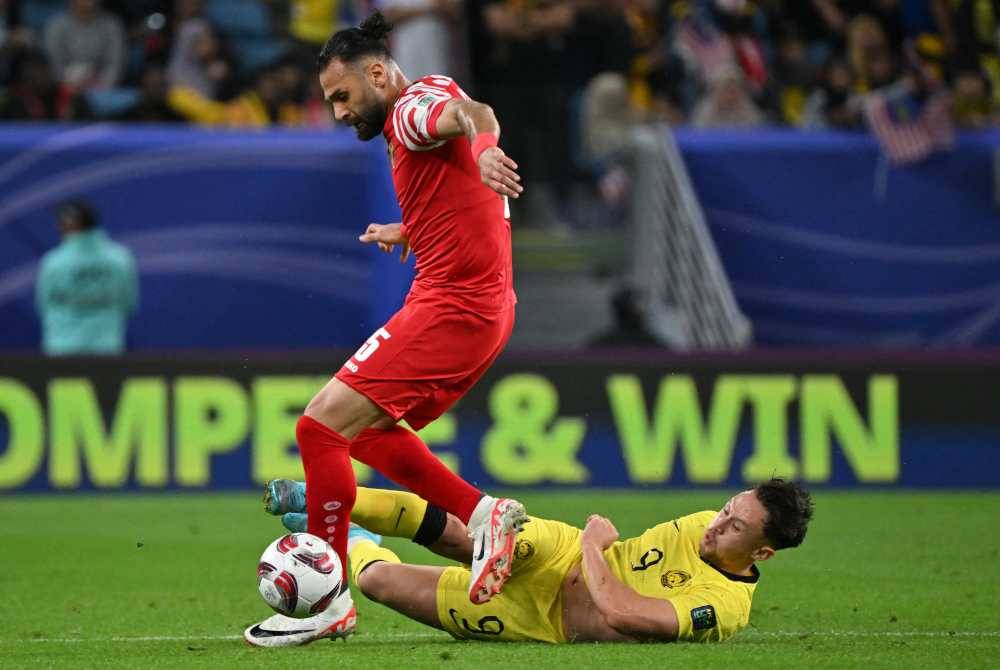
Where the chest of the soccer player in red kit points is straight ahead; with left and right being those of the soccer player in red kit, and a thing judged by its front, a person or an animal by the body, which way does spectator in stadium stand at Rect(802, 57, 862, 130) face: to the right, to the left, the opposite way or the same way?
to the left

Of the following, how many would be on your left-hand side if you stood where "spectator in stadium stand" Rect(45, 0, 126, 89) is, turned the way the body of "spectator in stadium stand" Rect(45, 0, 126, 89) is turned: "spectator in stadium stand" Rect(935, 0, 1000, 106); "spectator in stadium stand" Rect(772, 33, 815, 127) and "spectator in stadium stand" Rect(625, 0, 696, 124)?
3

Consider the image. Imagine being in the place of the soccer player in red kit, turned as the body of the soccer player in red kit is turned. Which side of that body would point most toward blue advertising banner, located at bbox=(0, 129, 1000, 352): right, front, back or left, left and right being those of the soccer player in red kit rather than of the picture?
right

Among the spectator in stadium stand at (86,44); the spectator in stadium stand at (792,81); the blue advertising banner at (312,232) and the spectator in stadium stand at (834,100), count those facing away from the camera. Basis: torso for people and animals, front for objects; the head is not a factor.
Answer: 0

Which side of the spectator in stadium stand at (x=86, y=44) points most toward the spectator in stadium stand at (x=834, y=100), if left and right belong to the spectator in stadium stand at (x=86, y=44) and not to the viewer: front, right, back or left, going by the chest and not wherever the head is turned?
left

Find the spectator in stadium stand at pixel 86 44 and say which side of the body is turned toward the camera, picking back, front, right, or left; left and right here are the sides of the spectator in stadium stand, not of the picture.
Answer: front

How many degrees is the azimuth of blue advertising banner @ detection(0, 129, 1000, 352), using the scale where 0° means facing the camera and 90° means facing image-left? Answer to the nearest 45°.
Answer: approximately 0°

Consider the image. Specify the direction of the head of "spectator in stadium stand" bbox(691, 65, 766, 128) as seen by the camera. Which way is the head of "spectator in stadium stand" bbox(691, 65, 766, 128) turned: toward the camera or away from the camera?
toward the camera

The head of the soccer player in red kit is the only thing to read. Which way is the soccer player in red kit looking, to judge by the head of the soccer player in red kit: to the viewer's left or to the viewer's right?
to the viewer's left

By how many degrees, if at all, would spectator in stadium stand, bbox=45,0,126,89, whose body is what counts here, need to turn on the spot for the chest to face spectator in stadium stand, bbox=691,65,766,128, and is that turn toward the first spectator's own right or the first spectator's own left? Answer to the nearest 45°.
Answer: approximately 90° to the first spectator's own left

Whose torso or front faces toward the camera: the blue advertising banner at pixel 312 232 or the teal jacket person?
the blue advertising banner

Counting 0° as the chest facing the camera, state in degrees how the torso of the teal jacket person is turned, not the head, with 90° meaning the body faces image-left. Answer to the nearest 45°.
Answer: approximately 180°

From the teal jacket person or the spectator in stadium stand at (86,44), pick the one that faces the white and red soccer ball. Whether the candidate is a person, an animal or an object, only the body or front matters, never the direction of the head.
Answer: the spectator in stadium stand

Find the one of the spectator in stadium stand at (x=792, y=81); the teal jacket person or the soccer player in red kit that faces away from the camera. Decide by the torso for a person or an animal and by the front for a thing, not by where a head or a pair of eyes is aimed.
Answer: the teal jacket person

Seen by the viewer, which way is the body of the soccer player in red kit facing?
to the viewer's left

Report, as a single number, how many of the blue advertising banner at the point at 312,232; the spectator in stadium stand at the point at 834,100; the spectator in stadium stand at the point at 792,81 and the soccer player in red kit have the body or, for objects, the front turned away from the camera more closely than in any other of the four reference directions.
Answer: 0

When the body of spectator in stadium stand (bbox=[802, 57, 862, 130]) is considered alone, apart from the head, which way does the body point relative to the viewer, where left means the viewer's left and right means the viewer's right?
facing the viewer
